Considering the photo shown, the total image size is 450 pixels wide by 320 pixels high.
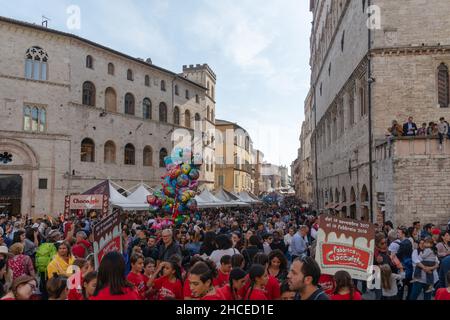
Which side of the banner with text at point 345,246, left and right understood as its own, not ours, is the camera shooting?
front

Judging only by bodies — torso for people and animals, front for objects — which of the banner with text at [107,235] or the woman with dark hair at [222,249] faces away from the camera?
the woman with dark hair

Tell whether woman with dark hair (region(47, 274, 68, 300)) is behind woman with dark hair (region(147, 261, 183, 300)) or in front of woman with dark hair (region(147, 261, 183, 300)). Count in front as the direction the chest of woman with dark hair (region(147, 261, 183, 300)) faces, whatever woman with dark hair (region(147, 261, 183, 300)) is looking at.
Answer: in front

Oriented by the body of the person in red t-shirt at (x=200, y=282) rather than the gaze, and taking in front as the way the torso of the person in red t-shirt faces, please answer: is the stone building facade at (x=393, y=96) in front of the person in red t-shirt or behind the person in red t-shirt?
behind

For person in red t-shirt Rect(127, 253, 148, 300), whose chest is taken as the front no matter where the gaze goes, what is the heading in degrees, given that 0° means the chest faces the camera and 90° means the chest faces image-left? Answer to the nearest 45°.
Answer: approximately 315°

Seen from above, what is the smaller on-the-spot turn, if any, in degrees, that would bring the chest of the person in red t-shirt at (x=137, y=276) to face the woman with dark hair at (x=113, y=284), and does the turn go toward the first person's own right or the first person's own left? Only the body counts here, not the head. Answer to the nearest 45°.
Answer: approximately 45° to the first person's own right

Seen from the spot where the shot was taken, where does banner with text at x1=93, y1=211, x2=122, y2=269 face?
facing the viewer and to the right of the viewer

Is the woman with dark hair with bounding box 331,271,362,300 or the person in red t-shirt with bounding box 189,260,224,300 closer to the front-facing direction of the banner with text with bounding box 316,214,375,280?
the woman with dark hair

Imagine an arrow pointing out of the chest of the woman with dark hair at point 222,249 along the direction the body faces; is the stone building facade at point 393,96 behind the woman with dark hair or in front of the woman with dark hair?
in front
